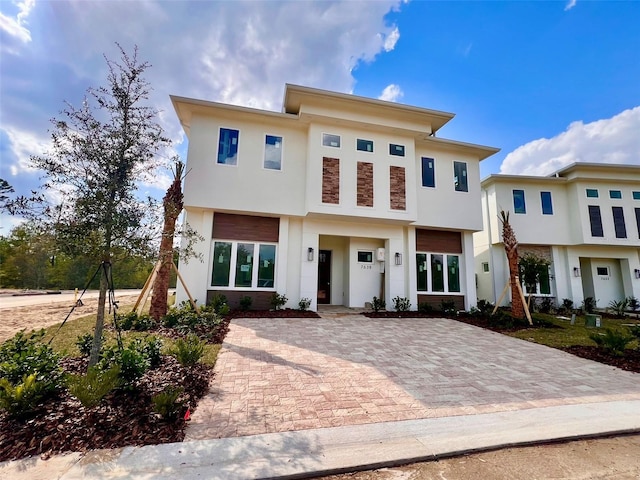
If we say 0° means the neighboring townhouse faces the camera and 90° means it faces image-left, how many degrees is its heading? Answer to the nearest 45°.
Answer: approximately 0°

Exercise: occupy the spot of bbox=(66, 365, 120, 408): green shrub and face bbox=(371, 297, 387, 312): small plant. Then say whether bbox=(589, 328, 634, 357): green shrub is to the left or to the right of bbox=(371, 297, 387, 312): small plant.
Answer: right

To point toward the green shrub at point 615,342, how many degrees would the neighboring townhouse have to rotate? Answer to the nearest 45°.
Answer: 0° — it already faces it

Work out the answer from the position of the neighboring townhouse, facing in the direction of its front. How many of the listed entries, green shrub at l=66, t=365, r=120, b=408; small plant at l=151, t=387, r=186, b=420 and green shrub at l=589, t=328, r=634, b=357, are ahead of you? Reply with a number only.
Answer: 3

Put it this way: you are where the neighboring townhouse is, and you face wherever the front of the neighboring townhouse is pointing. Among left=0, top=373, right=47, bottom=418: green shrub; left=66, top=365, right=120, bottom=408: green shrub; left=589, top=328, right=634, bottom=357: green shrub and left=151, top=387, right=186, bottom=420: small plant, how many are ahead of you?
4

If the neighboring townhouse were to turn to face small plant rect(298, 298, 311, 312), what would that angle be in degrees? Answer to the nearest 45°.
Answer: approximately 45° to its right

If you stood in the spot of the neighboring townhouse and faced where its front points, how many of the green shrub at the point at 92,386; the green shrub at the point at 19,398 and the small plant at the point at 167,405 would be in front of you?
3

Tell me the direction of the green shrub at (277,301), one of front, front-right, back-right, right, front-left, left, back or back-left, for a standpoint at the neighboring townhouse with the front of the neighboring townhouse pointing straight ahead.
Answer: front-right

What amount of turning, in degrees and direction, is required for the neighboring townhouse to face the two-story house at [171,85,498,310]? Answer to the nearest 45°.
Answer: approximately 45° to its right
